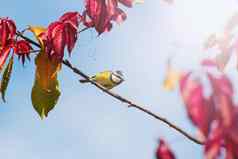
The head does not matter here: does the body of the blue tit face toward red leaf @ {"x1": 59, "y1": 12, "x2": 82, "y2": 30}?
no

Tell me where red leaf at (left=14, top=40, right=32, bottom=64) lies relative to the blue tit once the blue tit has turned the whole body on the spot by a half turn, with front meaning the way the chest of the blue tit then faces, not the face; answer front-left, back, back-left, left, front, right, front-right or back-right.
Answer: front-right

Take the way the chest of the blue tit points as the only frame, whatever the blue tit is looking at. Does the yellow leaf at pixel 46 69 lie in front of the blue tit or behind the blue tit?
behind

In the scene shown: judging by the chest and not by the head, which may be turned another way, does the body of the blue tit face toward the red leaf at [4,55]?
no

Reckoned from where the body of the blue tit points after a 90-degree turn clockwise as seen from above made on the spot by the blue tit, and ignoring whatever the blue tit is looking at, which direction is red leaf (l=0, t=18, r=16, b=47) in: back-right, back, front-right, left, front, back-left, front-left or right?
back-right

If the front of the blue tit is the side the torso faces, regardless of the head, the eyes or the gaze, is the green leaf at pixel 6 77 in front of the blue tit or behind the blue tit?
behind

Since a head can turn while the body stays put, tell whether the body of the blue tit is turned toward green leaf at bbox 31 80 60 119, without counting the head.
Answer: no

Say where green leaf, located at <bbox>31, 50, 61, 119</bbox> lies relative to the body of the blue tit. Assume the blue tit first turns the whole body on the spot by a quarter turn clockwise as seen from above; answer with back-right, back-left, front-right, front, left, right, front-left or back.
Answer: right

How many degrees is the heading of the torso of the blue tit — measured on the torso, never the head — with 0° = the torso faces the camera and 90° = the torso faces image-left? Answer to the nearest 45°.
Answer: approximately 270°
